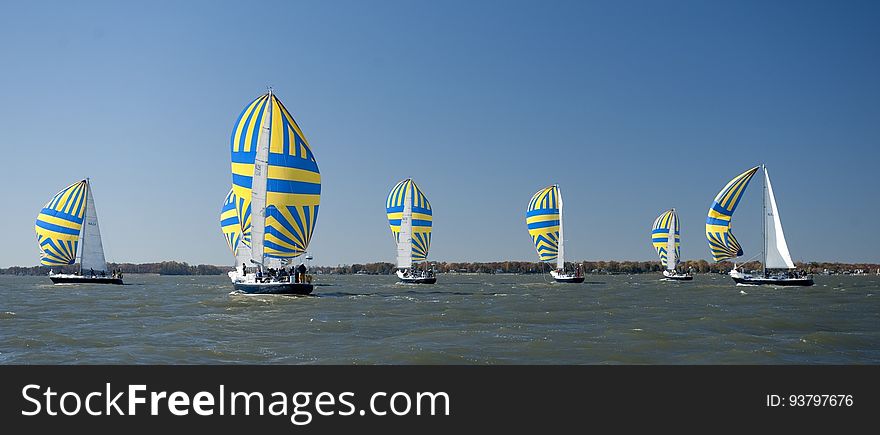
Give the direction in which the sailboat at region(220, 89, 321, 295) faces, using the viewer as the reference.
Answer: facing away from the viewer and to the left of the viewer
